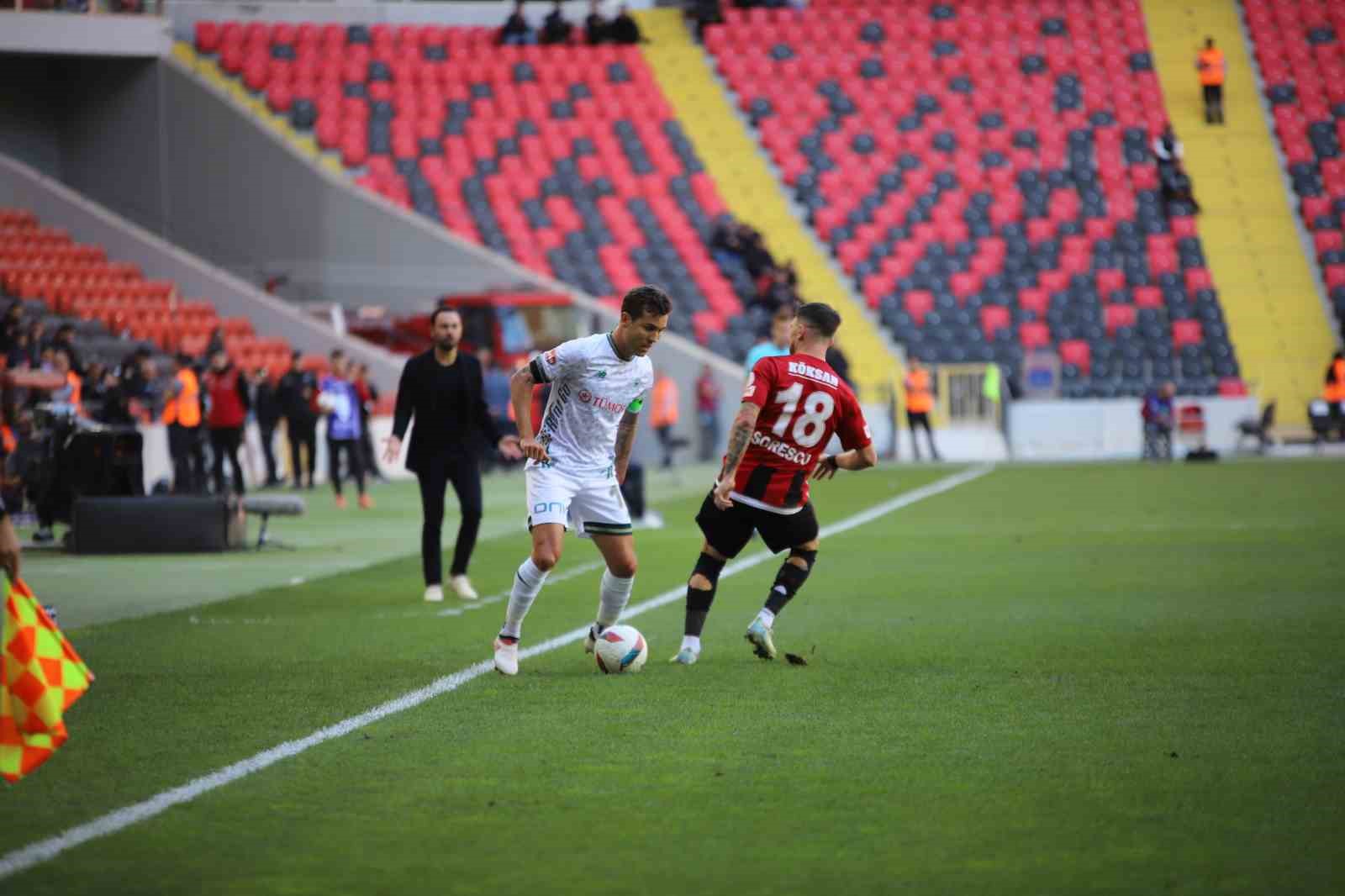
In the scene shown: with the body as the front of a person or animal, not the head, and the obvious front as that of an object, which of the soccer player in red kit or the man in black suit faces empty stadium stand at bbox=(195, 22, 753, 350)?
the soccer player in red kit

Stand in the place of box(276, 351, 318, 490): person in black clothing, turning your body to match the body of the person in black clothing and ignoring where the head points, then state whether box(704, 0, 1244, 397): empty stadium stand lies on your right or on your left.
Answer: on your left

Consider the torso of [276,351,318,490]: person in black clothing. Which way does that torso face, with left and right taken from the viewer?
facing the viewer

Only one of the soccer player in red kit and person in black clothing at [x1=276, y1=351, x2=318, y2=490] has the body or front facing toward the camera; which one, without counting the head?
the person in black clothing

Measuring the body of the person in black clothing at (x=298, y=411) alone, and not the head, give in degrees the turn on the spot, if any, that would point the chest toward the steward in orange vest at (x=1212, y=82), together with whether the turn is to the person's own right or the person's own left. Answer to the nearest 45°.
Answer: approximately 135° to the person's own left

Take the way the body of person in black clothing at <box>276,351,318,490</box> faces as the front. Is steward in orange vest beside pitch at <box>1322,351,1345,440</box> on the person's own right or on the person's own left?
on the person's own left

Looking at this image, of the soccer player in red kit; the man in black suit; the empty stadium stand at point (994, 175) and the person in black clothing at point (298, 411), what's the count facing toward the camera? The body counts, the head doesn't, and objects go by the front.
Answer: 3

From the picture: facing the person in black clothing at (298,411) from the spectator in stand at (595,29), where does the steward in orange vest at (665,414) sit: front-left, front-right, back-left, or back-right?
front-left

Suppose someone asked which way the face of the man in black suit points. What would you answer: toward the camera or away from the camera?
toward the camera

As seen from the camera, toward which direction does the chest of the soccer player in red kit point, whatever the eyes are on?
away from the camera

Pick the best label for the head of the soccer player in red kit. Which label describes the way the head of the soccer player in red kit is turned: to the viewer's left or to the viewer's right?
to the viewer's left

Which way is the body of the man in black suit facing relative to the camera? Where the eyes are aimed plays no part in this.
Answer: toward the camera

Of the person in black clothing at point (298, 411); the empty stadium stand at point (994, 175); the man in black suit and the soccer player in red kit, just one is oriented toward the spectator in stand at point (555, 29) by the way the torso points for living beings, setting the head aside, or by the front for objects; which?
the soccer player in red kit

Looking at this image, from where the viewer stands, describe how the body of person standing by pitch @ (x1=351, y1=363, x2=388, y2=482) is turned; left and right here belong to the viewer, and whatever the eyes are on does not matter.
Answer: facing the viewer and to the right of the viewer
